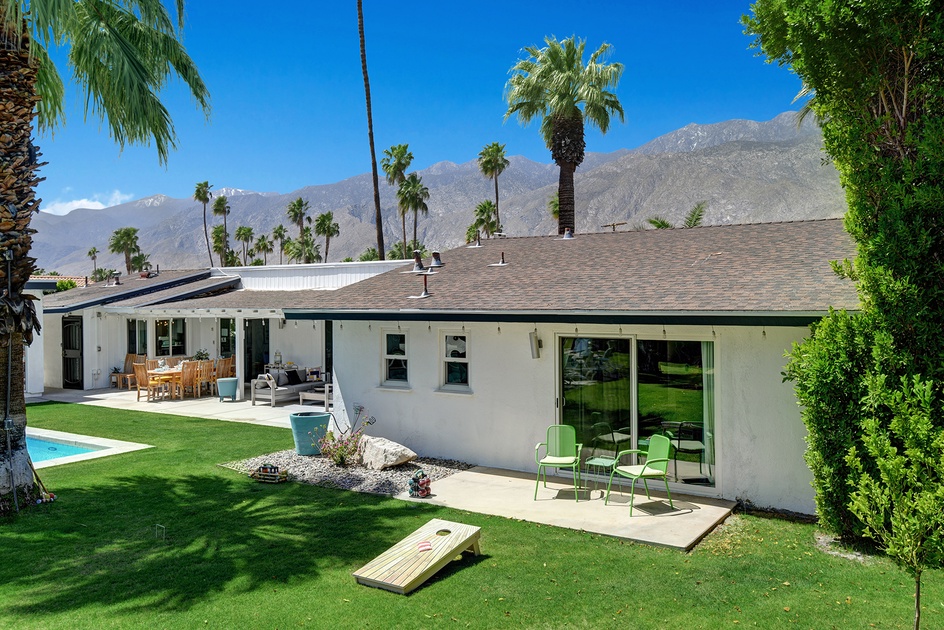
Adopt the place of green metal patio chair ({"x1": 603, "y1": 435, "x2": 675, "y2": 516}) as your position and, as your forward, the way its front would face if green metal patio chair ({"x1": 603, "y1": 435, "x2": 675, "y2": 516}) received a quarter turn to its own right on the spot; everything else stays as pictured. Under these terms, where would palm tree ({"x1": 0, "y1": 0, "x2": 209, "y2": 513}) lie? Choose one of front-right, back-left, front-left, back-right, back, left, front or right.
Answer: front-left

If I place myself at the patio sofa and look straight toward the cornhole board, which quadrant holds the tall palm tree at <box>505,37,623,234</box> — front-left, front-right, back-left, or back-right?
back-left

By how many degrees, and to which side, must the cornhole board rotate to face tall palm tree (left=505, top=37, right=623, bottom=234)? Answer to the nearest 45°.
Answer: approximately 135° to its right

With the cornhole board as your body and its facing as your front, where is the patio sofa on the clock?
The patio sofa is roughly at 4 o'clock from the cornhole board.

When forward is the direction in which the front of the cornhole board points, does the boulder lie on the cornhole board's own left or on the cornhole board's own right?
on the cornhole board's own right

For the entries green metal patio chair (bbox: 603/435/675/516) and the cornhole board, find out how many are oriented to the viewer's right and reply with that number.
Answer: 0

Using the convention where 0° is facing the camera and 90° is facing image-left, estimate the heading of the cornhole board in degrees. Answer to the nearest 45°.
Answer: approximately 45°

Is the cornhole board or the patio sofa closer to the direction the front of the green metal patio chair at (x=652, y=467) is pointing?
the cornhole board

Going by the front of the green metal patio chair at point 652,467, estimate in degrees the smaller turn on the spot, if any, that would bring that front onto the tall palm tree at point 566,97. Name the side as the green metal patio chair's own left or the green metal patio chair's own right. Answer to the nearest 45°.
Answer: approximately 135° to the green metal patio chair's own right

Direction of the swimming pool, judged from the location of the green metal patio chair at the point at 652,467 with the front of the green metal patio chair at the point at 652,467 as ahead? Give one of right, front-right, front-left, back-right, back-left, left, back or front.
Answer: front-right

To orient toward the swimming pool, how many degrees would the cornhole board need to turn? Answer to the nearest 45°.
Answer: approximately 90° to its right

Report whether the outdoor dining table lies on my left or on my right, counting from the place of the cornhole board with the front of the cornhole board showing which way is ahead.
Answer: on my right
